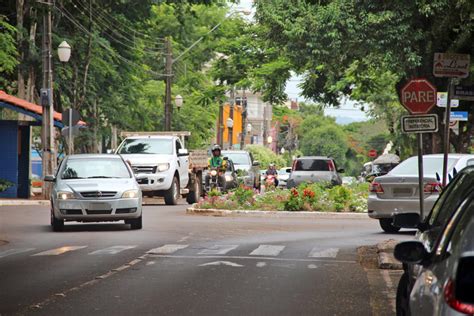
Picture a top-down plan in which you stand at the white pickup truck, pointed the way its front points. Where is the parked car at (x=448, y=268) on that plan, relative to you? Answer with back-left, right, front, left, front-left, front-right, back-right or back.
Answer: front-left

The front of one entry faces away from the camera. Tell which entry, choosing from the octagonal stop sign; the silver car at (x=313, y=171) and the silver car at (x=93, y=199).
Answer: the silver car at (x=313, y=171)

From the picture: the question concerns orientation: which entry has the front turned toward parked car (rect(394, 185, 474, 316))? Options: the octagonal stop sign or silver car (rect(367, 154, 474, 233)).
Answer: the octagonal stop sign

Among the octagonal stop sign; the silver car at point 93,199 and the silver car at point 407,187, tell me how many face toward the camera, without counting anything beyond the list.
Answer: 2

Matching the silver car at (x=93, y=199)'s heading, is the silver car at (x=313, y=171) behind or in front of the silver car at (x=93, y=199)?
behind

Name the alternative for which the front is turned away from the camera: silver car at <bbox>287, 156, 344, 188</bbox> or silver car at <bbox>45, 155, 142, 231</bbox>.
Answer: silver car at <bbox>287, 156, 344, 188</bbox>

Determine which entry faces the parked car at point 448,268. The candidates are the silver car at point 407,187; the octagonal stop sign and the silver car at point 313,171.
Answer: the octagonal stop sign

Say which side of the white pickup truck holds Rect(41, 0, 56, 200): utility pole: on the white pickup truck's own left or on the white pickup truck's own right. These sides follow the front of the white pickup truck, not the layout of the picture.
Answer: on the white pickup truck's own right

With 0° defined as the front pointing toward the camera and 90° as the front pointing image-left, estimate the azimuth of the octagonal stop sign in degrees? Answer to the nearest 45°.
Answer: approximately 0°

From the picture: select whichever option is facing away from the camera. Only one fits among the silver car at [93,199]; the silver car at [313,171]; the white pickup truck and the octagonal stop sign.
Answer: the silver car at [313,171]

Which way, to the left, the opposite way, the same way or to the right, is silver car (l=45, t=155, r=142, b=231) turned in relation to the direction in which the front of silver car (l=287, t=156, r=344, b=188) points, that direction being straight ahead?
the opposite way

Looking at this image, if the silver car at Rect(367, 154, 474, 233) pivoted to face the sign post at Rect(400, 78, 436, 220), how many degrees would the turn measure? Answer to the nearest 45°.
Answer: approximately 135° to its right

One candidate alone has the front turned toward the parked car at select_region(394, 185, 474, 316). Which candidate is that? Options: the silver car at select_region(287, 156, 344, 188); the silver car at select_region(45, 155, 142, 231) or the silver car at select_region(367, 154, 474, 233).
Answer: the silver car at select_region(45, 155, 142, 231)

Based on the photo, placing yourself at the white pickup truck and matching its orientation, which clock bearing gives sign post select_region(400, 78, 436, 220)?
The sign post is roughly at 10 o'clock from the white pickup truck.
